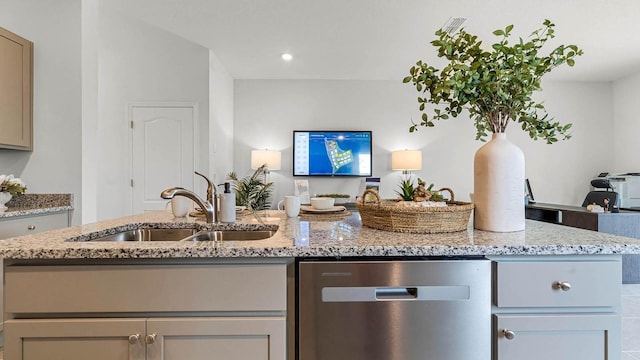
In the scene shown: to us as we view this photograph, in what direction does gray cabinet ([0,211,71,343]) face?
facing the viewer and to the right of the viewer

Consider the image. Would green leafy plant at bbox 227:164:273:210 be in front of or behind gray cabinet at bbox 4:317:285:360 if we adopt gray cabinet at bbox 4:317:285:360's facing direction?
behind

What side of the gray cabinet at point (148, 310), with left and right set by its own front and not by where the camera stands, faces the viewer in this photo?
front

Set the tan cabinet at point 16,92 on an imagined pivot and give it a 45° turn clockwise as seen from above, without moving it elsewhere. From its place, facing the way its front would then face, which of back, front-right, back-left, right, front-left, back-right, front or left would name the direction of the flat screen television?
left

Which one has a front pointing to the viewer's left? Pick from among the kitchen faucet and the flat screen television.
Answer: the kitchen faucet

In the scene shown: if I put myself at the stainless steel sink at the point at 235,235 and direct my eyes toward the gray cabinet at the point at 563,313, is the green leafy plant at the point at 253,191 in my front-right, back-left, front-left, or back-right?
back-left

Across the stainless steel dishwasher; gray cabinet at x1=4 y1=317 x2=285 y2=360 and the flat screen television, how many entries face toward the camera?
3

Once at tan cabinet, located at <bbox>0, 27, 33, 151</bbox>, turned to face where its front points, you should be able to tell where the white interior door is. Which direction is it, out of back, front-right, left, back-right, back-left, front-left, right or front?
left

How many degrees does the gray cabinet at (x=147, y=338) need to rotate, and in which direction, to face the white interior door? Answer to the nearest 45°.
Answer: approximately 180°

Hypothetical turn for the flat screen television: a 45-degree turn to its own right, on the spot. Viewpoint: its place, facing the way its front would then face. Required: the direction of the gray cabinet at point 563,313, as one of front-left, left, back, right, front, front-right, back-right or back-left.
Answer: front-left

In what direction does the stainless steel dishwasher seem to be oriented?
toward the camera

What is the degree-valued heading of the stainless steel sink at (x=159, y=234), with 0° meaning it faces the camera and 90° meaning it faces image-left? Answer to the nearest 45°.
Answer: approximately 0°

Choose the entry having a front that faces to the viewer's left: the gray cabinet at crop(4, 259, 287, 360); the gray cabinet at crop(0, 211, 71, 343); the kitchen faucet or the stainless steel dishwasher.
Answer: the kitchen faucet

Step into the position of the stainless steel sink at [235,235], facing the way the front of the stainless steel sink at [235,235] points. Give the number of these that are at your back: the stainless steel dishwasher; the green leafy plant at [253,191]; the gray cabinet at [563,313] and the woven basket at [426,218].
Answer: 1

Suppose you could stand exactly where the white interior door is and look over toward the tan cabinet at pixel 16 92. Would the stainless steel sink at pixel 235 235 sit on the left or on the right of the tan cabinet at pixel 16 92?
left

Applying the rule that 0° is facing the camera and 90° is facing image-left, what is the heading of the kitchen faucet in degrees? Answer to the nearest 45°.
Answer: approximately 90°

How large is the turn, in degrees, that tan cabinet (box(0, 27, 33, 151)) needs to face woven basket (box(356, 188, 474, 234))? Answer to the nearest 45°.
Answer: approximately 45° to its right

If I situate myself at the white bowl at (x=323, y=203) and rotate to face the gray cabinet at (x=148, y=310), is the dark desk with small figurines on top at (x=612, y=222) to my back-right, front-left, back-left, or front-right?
back-left
